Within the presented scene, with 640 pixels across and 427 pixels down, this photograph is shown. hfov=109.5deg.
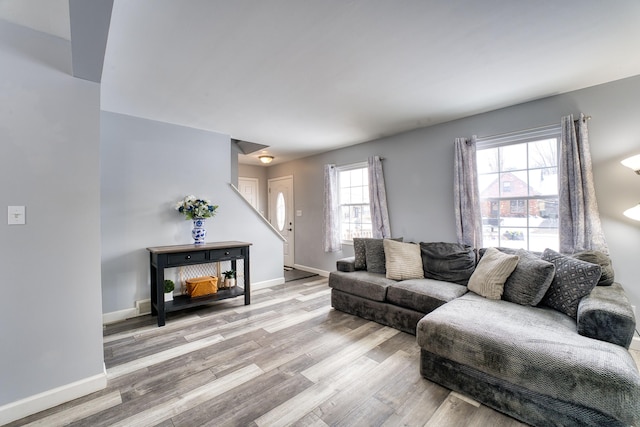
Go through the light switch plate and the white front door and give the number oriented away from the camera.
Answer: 0

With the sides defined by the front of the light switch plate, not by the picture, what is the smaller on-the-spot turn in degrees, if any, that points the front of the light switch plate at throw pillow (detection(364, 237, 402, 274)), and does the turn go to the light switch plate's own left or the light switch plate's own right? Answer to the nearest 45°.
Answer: approximately 90° to the light switch plate's own left

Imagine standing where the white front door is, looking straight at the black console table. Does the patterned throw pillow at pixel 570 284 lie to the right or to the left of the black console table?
left

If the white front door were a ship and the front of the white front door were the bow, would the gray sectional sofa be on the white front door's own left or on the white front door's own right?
on the white front door's own left

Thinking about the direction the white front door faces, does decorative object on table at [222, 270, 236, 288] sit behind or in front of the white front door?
in front

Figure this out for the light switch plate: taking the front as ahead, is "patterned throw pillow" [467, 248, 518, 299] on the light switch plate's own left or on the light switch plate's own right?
on the light switch plate's own left

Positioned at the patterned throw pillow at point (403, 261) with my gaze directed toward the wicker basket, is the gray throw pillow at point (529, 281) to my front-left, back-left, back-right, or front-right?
back-left

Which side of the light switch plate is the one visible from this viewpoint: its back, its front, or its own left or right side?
front

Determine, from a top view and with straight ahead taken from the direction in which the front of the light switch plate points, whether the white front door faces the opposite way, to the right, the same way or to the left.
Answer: to the right

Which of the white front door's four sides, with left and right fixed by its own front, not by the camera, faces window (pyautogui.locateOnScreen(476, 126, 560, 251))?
left

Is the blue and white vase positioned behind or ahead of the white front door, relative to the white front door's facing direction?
ahead

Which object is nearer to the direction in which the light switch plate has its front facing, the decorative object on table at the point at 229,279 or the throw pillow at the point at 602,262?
the throw pillow

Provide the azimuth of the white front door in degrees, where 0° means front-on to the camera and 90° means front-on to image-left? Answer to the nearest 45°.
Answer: approximately 45°
